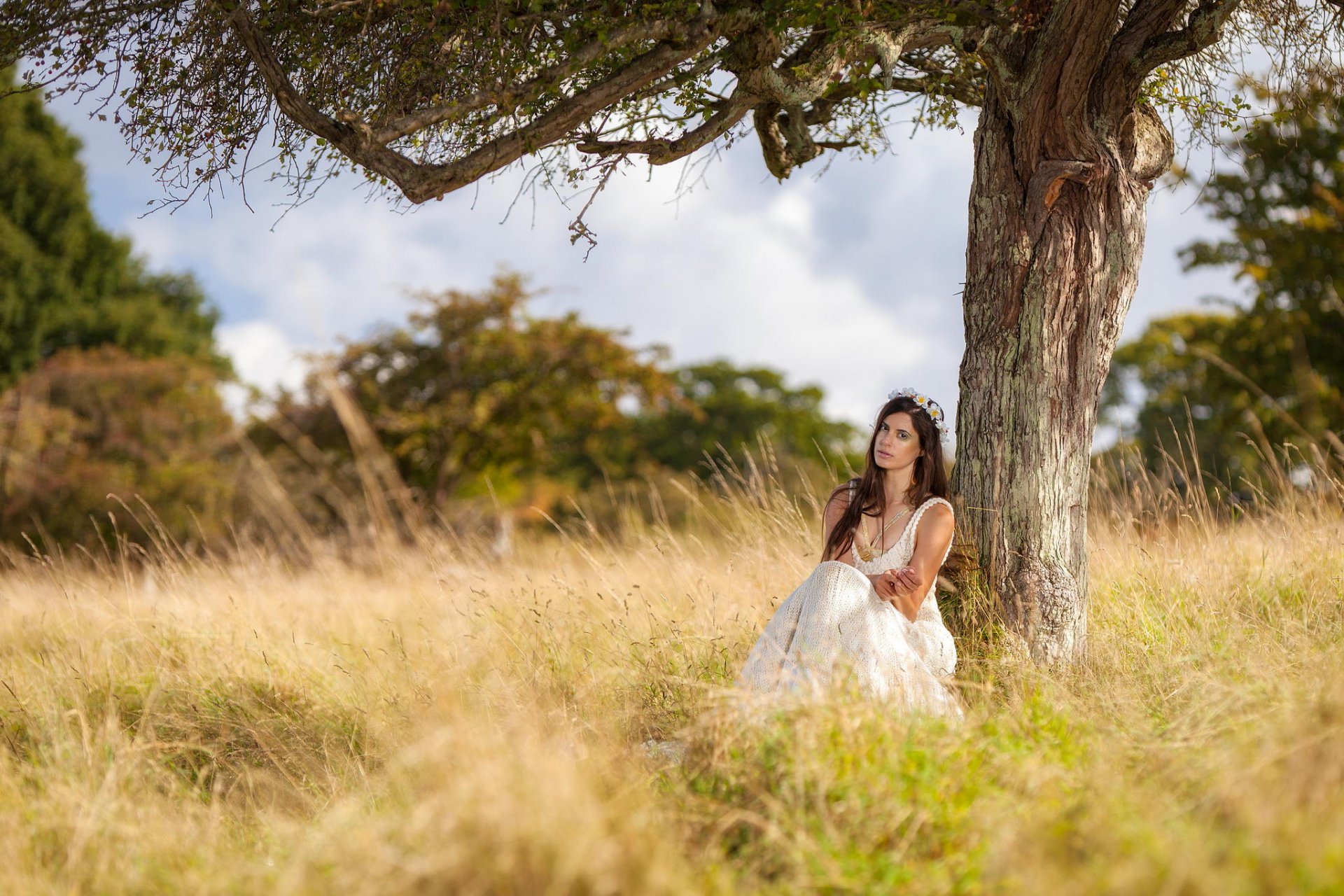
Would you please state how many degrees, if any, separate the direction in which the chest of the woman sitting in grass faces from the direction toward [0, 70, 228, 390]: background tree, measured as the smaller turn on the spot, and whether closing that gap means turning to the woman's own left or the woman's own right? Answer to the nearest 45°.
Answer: approximately 90° to the woman's own right

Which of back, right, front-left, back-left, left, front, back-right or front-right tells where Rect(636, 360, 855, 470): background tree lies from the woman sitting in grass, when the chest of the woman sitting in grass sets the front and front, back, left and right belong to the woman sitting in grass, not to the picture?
back-right

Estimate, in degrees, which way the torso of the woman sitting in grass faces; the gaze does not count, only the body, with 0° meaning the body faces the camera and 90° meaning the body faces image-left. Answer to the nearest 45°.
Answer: approximately 45°

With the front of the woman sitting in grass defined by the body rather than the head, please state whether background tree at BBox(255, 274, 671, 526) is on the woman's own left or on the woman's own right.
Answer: on the woman's own right

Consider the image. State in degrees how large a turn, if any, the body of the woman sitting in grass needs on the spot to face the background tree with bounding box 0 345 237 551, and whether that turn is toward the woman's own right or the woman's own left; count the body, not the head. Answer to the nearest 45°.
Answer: approximately 90° to the woman's own right
